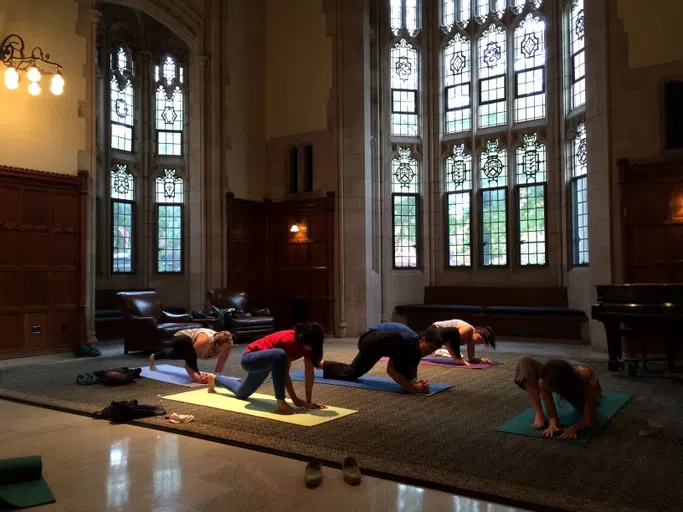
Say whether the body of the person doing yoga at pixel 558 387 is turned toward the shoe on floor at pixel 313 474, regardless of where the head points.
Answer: yes

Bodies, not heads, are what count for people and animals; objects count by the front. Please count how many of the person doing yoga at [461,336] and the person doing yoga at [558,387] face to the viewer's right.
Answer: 1

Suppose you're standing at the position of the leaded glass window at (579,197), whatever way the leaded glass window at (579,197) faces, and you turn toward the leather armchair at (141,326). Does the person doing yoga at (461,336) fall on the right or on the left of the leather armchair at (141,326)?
left

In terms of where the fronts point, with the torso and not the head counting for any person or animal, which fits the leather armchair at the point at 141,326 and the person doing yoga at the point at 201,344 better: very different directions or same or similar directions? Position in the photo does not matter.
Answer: same or similar directions

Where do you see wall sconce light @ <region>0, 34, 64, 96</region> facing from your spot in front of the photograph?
facing the viewer and to the right of the viewer

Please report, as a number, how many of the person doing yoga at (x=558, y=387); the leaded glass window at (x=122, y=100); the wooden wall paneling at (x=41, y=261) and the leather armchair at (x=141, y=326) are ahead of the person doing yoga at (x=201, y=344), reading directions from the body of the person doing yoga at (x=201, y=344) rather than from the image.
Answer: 1

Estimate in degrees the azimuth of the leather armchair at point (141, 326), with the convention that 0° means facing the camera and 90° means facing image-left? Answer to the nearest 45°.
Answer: approximately 315°

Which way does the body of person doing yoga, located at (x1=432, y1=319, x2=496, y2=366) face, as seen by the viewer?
to the viewer's right

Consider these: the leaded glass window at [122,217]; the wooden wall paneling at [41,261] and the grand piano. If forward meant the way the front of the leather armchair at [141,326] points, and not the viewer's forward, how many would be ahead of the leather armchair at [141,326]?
1

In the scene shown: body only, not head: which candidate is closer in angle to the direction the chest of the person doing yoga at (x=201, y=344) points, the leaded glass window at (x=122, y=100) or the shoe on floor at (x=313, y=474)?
the shoe on floor

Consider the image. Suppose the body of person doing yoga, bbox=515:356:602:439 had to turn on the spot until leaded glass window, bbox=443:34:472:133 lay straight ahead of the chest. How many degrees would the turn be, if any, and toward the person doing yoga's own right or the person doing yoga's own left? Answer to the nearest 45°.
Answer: approximately 135° to the person doing yoga's own right

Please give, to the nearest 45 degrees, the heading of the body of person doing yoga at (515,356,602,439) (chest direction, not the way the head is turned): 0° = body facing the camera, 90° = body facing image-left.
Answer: approximately 45°

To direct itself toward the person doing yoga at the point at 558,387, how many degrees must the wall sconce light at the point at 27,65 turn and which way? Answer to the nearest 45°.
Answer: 0° — it already faces them

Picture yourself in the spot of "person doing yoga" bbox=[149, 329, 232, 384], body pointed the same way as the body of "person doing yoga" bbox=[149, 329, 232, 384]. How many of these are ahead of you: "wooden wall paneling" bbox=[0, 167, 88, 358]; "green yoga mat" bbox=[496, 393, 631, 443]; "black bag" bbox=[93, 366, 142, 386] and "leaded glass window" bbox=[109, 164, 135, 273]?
1

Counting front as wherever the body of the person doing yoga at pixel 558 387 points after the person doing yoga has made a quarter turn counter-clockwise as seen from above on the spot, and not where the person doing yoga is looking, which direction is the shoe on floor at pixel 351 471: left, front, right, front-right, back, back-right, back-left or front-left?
right
